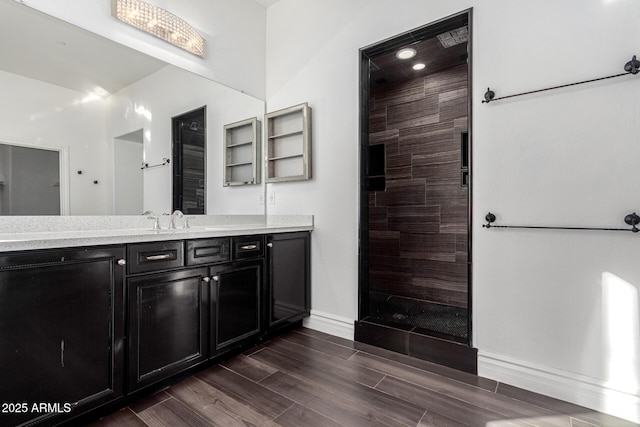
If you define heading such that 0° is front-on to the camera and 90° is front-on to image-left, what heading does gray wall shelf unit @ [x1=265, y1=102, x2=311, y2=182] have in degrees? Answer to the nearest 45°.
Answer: approximately 45°

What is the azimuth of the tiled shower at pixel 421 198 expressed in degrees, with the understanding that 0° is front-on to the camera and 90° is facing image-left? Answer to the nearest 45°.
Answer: approximately 45°

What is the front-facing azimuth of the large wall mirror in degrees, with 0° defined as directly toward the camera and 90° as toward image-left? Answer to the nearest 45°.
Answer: approximately 315°

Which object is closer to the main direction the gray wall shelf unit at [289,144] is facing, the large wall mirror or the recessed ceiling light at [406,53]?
the large wall mirror

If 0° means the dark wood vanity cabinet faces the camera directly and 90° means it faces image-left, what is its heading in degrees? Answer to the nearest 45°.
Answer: approximately 315°

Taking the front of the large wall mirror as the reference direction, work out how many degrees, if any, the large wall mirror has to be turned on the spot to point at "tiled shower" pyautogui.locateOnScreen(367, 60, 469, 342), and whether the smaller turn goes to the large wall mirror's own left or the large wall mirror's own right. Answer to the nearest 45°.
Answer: approximately 45° to the large wall mirror's own left

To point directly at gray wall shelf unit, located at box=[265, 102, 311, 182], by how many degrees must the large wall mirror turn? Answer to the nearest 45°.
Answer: approximately 45° to its left

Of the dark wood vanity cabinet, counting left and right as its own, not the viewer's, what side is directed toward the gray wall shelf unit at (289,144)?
left
